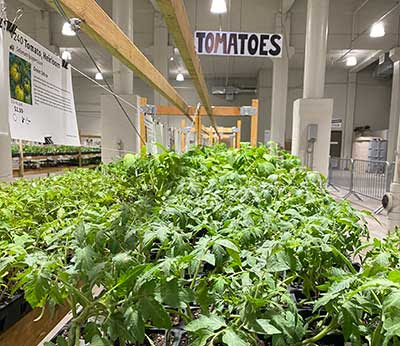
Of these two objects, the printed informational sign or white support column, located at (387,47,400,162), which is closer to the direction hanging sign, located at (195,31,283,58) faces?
the printed informational sign

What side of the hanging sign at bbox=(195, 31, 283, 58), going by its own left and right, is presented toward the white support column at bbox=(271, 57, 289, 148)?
back

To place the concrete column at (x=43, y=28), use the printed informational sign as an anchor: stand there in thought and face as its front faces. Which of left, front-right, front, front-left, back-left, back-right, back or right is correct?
back-left

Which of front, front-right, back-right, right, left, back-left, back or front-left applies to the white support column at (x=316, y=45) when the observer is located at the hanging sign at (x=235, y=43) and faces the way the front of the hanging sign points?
back-left

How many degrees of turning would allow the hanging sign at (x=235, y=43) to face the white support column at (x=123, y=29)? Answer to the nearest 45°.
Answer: approximately 135° to its right

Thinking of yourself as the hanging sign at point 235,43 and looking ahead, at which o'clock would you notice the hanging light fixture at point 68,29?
The hanging light fixture is roughly at 2 o'clock from the hanging sign.

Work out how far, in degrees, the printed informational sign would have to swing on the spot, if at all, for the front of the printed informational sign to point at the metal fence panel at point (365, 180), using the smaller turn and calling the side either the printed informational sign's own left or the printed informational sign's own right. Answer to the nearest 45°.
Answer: approximately 90° to the printed informational sign's own left

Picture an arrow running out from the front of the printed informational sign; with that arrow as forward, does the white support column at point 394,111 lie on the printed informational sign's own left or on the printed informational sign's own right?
on the printed informational sign's own left

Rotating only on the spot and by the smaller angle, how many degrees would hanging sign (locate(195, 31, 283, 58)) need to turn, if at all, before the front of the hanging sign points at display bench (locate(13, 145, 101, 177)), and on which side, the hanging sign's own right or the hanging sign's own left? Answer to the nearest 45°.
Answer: approximately 135° to the hanging sign's own right

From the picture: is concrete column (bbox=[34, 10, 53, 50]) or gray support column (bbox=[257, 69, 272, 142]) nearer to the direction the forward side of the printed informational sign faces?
the gray support column

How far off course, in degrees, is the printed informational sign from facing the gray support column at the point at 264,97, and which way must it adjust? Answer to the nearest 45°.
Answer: approximately 90° to its left

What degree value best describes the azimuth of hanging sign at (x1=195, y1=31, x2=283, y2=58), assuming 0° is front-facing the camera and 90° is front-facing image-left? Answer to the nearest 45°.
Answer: approximately 0°

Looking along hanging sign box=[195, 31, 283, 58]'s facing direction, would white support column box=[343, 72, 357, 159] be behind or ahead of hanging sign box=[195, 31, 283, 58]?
behind
